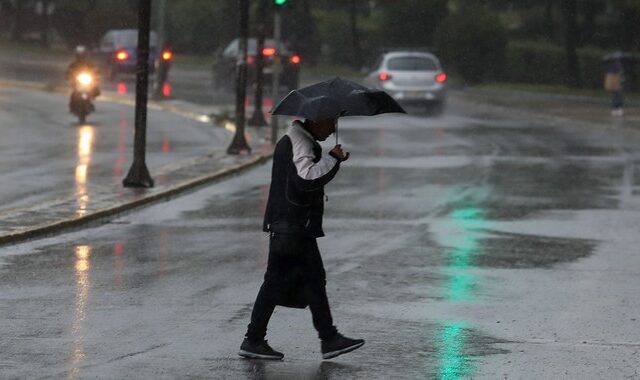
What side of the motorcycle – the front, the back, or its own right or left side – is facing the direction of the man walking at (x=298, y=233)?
front

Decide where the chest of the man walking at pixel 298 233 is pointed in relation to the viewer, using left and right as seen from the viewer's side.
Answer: facing to the right of the viewer

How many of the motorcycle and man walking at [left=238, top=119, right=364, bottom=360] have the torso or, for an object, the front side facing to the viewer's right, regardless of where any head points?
1

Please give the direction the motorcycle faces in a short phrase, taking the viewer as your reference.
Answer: facing the viewer

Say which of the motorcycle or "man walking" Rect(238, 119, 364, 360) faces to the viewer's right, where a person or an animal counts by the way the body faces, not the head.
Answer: the man walking

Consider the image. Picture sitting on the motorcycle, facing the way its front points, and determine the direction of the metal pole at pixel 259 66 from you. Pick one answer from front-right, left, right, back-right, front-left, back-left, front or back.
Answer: front-left

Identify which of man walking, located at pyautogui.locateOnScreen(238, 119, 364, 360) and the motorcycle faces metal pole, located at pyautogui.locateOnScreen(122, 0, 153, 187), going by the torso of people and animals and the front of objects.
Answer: the motorcycle

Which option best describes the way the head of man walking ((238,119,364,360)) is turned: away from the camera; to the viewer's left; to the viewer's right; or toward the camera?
to the viewer's right

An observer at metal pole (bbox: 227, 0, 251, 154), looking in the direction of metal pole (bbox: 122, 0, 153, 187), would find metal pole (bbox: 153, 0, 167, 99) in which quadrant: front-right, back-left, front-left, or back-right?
back-right

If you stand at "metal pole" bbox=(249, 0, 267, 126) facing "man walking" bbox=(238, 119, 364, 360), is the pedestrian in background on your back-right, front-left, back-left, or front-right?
back-left

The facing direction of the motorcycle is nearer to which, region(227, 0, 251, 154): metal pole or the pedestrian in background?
the metal pole

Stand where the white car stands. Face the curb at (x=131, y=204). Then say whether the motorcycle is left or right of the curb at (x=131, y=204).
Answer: right

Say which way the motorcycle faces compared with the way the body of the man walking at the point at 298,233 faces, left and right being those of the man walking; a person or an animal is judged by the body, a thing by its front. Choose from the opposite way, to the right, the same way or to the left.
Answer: to the right
